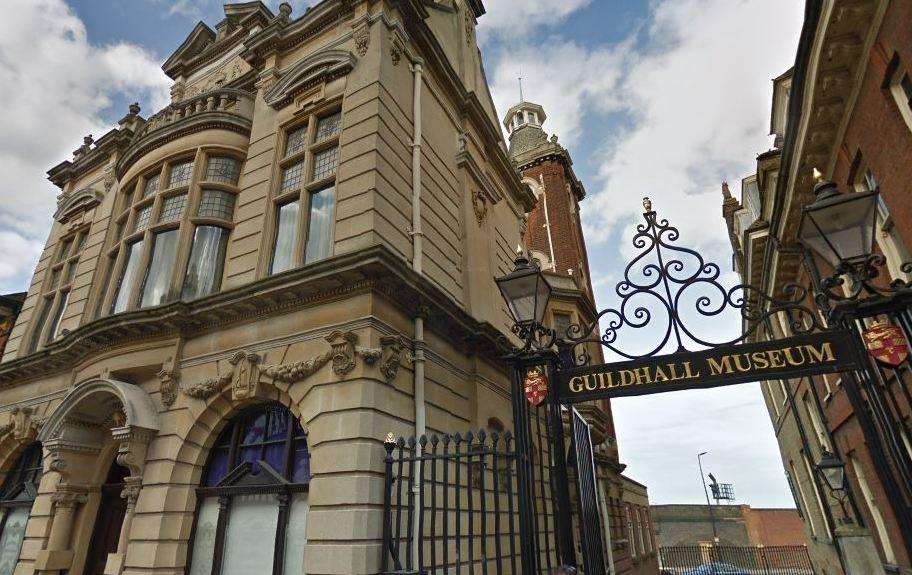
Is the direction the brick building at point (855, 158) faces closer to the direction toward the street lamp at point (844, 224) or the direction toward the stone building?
the stone building

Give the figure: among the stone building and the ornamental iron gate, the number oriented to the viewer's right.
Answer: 0

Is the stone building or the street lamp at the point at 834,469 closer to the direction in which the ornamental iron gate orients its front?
the stone building

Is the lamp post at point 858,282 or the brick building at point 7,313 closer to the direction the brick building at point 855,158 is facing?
the brick building

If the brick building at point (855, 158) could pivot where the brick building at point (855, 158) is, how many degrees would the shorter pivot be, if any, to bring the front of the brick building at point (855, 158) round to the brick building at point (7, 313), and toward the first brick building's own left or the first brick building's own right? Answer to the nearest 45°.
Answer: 0° — it already faces it

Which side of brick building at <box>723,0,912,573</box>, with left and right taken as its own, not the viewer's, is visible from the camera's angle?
left

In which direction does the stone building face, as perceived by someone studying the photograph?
facing the viewer and to the left of the viewer

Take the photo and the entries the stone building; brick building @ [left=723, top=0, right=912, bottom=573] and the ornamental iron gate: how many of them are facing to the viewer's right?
0

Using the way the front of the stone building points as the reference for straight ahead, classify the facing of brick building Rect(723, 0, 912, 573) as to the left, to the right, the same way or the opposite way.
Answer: to the right

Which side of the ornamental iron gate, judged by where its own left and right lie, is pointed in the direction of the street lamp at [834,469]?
back

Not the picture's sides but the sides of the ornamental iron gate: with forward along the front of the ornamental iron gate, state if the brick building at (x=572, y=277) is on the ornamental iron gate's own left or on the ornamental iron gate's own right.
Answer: on the ornamental iron gate's own right

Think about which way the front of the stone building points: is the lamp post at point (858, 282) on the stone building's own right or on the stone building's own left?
on the stone building's own left

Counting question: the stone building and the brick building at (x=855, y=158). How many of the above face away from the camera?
0
